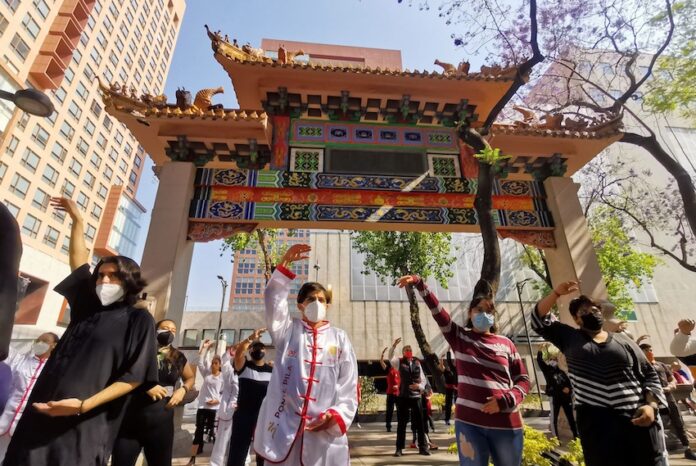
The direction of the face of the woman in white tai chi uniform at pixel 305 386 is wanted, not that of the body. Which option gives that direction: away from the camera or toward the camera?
toward the camera

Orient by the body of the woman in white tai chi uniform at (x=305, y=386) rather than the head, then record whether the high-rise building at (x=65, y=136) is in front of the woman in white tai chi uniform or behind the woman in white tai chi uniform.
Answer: behind

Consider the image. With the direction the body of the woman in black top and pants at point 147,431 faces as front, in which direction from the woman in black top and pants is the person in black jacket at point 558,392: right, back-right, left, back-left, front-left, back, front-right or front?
left

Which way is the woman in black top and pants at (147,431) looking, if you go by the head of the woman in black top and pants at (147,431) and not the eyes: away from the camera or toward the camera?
toward the camera

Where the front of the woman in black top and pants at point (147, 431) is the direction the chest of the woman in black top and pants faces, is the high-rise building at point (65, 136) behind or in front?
behind

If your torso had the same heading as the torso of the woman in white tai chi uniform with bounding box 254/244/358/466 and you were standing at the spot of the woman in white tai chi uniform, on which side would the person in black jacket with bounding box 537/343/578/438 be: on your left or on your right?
on your left

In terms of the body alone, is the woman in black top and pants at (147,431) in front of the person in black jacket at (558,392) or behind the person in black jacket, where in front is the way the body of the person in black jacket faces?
in front

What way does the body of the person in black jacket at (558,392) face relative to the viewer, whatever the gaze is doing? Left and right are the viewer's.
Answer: facing the viewer

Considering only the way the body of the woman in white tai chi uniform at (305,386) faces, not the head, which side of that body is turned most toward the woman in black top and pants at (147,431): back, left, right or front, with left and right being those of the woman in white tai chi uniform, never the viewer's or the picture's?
right

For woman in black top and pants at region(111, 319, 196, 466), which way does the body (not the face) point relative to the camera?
toward the camera

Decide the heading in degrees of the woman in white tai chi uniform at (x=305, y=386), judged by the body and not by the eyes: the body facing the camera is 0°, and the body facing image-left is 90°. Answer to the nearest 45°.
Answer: approximately 0°
